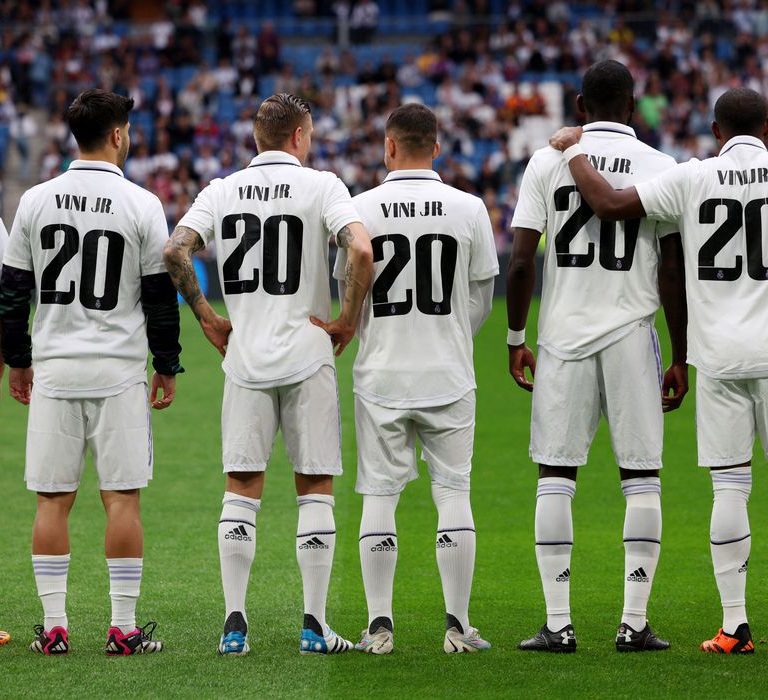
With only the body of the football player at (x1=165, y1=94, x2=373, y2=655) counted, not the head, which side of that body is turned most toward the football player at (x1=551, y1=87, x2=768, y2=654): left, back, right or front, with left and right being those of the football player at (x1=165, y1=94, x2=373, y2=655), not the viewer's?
right

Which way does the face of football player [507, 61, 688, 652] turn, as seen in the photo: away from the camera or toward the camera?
away from the camera

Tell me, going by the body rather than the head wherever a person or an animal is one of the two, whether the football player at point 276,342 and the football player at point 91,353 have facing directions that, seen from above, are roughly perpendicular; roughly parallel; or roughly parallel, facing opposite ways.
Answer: roughly parallel

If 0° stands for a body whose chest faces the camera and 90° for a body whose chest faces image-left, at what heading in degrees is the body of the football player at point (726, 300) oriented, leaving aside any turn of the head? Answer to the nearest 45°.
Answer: approximately 180°

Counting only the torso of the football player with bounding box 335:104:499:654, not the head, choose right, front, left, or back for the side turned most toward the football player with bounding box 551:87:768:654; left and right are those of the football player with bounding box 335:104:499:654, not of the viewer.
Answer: right

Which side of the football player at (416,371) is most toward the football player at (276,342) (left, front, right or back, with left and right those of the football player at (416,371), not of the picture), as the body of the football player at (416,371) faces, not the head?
left

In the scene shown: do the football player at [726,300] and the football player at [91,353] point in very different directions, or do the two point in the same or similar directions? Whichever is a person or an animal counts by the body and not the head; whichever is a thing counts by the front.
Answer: same or similar directions

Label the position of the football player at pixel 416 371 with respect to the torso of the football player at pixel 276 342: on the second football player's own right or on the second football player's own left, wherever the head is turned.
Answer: on the second football player's own right

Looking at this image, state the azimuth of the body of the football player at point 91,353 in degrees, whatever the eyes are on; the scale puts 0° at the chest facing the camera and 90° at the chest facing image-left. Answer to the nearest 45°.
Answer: approximately 180°

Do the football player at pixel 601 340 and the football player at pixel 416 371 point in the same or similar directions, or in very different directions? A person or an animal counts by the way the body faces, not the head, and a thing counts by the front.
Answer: same or similar directions

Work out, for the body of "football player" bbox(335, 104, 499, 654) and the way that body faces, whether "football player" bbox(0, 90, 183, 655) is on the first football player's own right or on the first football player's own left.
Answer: on the first football player's own left

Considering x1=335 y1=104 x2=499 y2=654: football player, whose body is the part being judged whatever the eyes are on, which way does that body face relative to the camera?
away from the camera

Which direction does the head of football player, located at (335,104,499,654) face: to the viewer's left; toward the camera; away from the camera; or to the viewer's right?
away from the camera

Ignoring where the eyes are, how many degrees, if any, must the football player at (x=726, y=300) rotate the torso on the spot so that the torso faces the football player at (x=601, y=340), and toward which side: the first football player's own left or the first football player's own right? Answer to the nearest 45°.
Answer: approximately 90° to the first football player's own left

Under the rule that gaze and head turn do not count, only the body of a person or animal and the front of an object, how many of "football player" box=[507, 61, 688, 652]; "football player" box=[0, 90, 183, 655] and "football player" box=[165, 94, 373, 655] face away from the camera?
3

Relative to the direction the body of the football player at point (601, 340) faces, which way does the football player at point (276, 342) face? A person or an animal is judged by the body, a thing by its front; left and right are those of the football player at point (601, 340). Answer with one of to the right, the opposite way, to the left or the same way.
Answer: the same way

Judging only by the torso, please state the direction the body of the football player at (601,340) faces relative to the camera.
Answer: away from the camera

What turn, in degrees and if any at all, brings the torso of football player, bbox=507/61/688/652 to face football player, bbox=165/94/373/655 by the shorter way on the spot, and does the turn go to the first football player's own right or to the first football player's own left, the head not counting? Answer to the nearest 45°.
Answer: approximately 90° to the first football player's own left

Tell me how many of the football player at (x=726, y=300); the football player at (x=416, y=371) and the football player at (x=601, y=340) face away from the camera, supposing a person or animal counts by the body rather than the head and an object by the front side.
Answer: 3

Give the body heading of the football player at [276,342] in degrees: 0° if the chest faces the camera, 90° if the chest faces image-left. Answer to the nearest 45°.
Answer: approximately 180°
